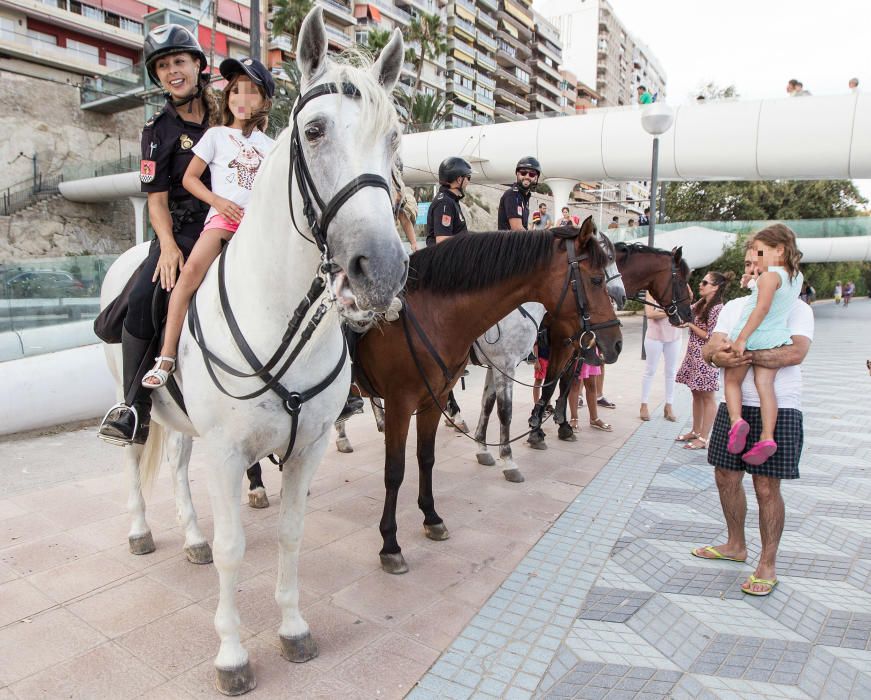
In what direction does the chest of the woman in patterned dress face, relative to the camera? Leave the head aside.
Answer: to the viewer's left

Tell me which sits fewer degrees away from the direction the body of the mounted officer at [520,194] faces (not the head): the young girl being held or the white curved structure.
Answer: the young girl being held

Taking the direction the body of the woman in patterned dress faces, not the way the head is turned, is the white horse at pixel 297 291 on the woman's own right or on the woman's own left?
on the woman's own left

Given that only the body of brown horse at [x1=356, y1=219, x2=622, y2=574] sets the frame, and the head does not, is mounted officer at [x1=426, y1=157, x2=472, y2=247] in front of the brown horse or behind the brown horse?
behind

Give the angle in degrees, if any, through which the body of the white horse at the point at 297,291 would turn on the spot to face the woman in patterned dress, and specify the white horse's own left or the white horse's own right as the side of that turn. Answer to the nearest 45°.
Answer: approximately 90° to the white horse's own left

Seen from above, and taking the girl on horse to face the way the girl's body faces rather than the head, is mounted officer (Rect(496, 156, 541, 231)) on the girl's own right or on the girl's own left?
on the girl's own left

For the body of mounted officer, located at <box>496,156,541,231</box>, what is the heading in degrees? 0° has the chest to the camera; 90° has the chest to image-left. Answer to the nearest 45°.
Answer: approximately 315°

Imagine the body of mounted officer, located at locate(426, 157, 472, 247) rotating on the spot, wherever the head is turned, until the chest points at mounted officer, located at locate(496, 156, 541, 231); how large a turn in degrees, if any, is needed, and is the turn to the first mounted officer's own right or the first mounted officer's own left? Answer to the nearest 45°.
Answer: approximately 45° to the first mounted officer's own left
